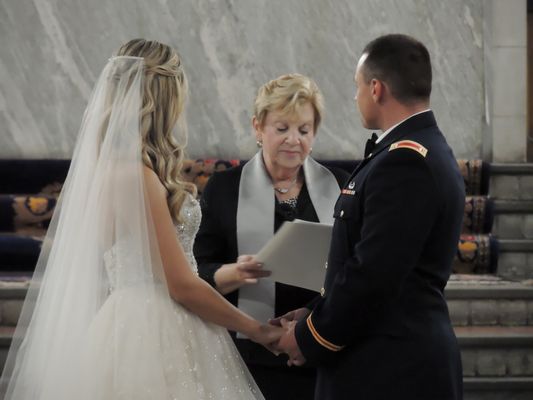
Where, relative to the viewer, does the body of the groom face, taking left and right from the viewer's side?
facing to the left of the viewer

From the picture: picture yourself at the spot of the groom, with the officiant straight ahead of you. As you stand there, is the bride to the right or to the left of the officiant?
left

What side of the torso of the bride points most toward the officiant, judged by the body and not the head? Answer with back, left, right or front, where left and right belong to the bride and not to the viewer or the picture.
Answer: front

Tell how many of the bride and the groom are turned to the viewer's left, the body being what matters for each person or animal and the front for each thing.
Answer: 1

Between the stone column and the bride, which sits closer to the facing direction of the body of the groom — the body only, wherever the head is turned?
the bride

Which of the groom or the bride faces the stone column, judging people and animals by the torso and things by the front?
the bride

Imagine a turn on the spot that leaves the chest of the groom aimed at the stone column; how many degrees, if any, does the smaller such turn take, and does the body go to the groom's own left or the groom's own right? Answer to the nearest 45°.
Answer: approximately 90° to the groom's own right

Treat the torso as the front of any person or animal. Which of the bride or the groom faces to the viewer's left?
the groom

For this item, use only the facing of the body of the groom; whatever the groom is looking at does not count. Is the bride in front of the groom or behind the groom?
in front

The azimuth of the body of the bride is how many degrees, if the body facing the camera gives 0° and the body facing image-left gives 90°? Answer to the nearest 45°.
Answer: approximately 225°

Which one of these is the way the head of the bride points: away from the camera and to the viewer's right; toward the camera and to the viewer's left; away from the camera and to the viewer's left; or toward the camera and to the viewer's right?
away from the camera and to the viewer's right

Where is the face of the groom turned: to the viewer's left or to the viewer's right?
to the viewer's left

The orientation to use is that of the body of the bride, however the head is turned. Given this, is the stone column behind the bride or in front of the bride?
in front
